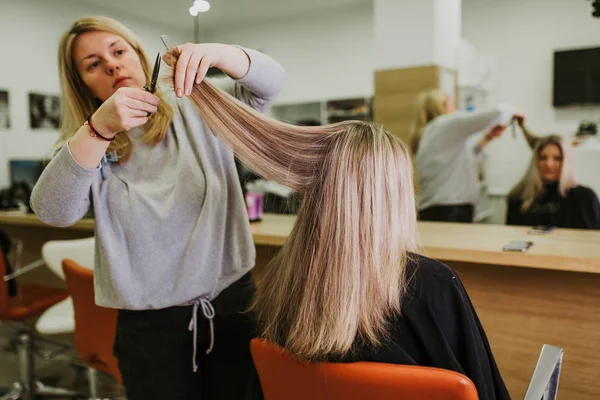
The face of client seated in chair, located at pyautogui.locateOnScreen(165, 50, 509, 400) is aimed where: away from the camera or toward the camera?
away from the camera

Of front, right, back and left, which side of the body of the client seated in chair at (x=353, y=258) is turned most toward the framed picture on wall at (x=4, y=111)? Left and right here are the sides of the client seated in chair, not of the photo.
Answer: left

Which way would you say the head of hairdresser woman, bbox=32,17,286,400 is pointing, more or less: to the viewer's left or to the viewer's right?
to the viewer's right
